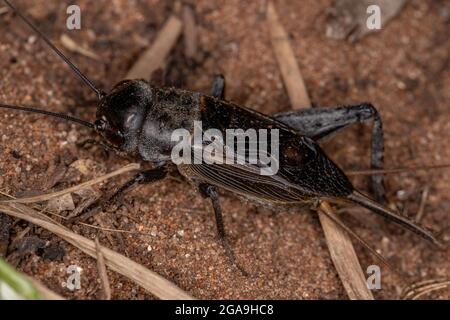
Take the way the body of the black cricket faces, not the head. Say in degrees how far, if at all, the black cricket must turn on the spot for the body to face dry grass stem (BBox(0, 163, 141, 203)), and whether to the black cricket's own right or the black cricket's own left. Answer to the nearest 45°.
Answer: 0° — it already faces it

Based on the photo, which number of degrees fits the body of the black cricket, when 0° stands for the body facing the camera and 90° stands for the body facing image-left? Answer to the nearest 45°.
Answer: approximately 90°
